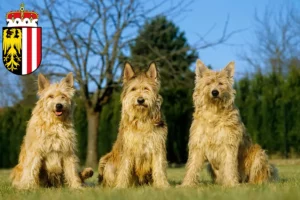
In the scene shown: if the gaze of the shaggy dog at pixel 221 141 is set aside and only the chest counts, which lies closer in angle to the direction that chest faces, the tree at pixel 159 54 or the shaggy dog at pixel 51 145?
the shaggy dog

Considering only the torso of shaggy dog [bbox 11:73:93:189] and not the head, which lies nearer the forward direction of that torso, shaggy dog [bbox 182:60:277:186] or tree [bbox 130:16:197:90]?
the shaggy dog

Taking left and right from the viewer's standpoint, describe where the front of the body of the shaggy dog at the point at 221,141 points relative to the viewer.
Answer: facing the viewer and to the left of the viewer

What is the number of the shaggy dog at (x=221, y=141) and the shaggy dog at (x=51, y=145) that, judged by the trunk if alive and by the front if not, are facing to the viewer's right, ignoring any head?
0

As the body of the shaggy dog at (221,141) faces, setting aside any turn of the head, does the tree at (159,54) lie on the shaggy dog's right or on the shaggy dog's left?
on the shaggy dog's right

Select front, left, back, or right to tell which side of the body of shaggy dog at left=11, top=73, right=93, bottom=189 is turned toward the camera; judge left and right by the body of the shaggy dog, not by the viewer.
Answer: front

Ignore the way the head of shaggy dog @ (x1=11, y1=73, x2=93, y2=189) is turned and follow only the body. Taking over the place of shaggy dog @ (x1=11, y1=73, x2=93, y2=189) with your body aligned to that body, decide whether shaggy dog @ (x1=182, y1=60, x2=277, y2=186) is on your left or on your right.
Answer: on your left
